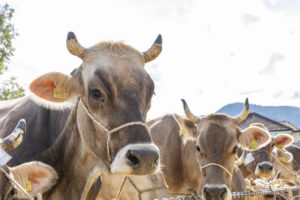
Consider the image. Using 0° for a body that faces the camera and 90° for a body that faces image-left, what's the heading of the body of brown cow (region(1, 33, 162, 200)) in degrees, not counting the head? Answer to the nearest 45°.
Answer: approximately 315°

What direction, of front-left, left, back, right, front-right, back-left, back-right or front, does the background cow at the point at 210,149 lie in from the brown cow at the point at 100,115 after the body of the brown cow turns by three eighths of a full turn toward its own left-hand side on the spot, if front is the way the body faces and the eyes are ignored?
front-right

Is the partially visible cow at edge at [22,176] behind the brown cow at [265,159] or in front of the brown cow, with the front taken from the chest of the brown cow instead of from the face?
in front

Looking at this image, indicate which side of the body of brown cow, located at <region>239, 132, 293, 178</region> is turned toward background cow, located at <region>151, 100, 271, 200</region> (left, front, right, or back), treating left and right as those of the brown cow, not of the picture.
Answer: front

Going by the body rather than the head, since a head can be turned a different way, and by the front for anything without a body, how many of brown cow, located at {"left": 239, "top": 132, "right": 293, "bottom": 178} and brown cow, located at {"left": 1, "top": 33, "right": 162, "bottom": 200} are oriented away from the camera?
0

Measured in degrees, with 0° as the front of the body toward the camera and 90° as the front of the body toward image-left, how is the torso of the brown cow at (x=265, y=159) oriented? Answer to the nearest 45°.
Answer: approximately 0°

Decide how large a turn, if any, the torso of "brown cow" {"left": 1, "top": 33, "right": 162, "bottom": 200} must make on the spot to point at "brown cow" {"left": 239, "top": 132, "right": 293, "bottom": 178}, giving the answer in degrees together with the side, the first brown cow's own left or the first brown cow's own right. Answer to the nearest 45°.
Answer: approximately 90° to the first brown cow's own left
